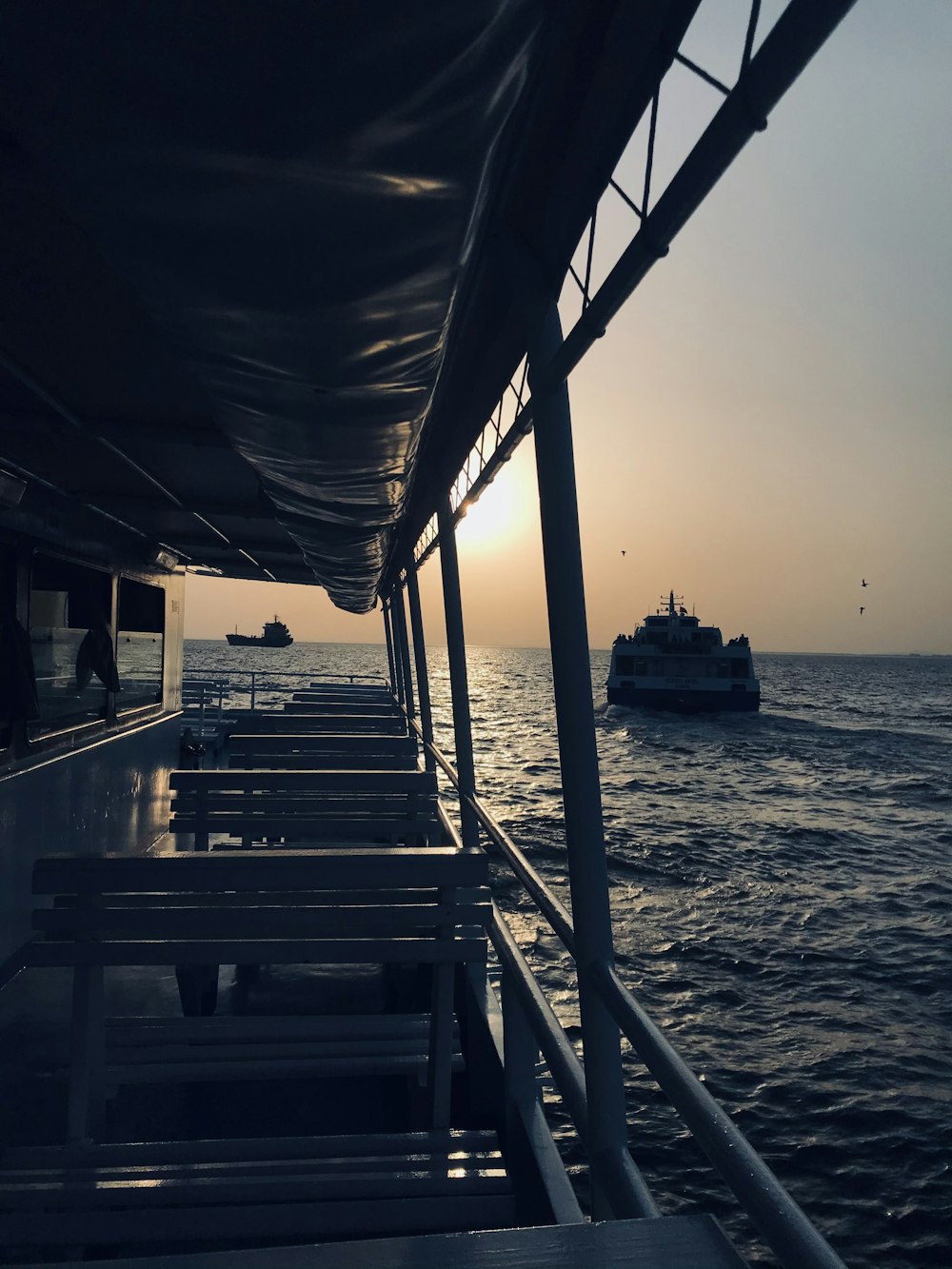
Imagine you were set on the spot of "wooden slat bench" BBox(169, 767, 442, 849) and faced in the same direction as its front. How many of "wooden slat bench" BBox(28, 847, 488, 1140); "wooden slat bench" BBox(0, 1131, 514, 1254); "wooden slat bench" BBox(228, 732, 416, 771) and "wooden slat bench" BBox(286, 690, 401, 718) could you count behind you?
2
